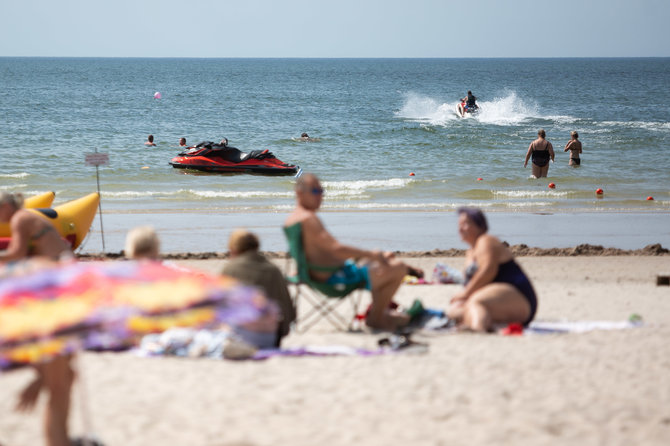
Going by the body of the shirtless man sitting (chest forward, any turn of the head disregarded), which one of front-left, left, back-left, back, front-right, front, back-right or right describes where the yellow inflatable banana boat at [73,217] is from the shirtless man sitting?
back-left

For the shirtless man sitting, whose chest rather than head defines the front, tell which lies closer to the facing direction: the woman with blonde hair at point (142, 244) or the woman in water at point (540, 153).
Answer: the woman in water

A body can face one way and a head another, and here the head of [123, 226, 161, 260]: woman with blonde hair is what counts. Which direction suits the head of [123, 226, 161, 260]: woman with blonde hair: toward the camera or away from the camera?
away from the camera

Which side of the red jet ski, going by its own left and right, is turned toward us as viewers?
left

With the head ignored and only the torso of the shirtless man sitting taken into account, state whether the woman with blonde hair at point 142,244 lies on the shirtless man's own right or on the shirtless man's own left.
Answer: on the shirtless man's own right

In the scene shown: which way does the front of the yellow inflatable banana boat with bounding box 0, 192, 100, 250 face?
to the viewer's right

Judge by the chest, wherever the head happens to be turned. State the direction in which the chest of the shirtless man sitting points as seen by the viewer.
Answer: to the viewer's right

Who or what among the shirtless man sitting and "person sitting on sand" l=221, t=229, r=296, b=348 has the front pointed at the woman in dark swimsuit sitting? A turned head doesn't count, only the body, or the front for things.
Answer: the shirtless man sitting

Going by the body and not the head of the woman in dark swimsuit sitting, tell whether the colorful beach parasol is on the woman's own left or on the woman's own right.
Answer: on the woman's own left

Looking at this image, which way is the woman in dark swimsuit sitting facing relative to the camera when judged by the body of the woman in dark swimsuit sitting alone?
to the viewer's left
